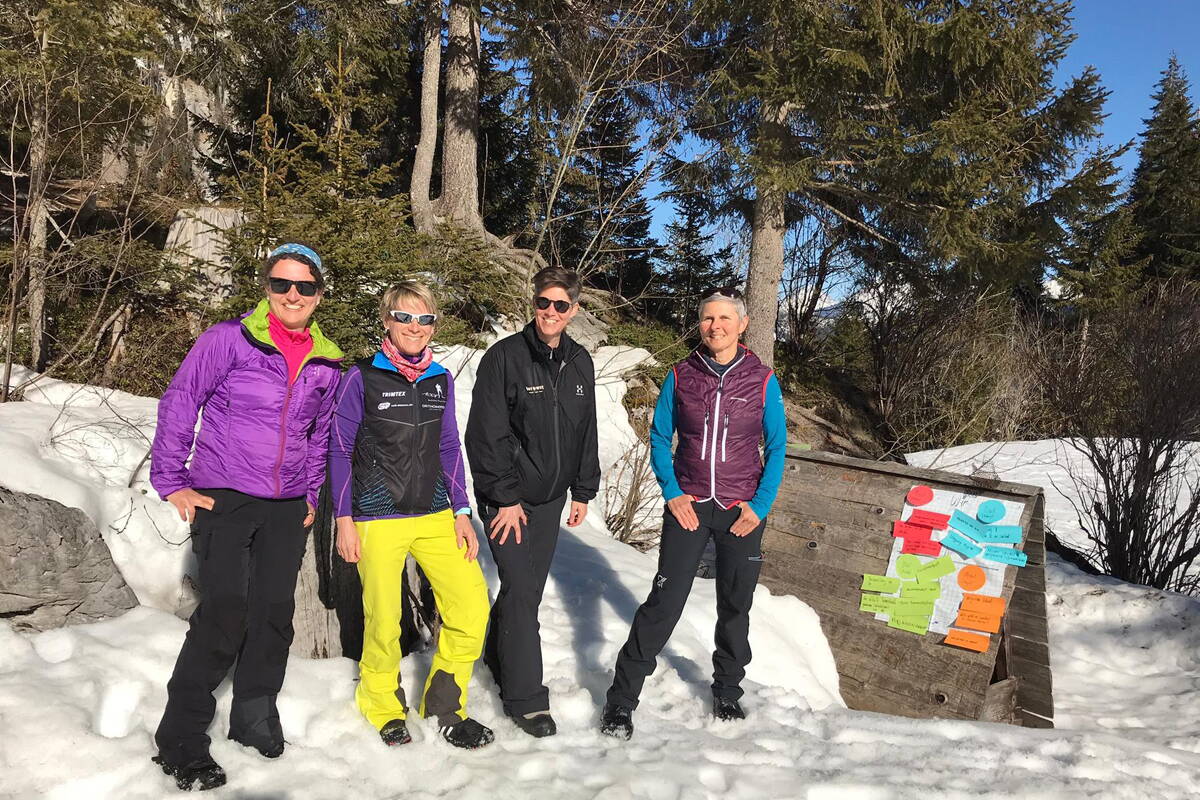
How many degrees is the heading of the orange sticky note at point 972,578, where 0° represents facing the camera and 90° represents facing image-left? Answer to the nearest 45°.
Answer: approximately 0°
